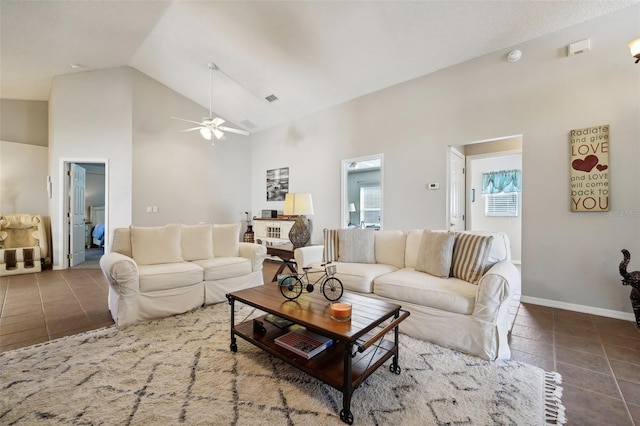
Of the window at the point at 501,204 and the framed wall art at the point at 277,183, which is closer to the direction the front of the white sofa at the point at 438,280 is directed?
the framed wall art

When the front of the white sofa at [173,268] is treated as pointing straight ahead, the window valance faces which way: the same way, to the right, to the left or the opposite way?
to the right

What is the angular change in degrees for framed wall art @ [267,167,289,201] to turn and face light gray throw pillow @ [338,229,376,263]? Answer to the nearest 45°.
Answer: approximately 45° to its left

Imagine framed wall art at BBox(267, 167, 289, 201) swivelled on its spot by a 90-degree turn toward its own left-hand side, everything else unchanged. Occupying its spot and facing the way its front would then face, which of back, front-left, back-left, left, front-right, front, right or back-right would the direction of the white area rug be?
front-right

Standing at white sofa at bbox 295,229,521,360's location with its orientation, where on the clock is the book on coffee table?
The book on coffee table is roughly at 12 o'clock from the white sofa.

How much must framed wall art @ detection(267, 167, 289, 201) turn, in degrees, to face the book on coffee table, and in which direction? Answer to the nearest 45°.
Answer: approximately 45° to its left

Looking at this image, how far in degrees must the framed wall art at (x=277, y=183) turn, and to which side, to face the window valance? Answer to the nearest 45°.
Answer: approximately 135° to its left

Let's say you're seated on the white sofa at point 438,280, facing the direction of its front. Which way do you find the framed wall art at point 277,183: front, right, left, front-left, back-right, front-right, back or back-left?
right

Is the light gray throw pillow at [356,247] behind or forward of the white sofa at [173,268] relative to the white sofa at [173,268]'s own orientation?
forward

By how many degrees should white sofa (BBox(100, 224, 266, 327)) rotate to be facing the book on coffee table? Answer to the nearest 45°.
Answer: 0° — it already faces it

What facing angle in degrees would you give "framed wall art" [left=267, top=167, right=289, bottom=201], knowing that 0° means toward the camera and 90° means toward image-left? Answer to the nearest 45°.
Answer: approximately 45°

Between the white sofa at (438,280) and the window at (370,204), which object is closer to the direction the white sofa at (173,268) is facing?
the white sofa

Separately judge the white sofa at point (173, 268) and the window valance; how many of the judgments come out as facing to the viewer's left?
0
